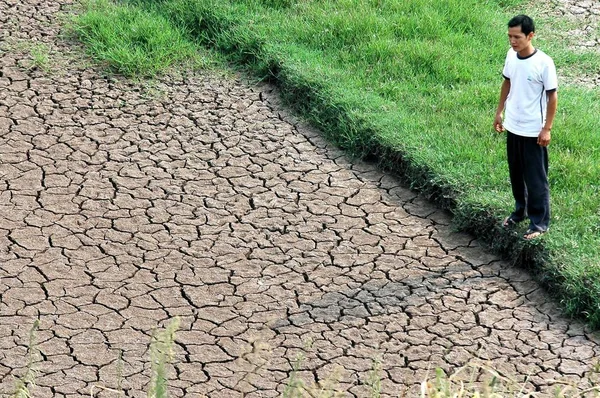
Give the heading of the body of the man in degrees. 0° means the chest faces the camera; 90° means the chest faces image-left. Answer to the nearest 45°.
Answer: approximately 45°
